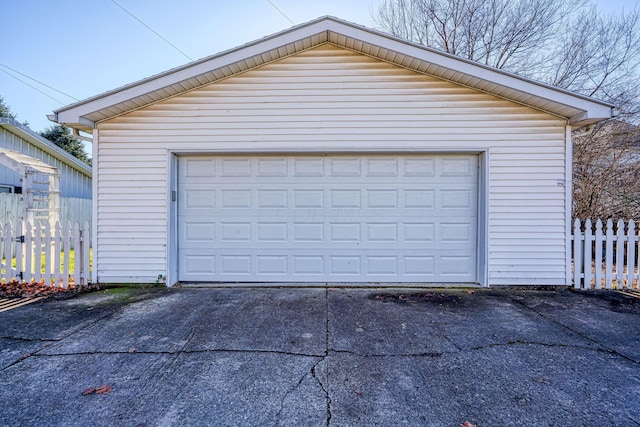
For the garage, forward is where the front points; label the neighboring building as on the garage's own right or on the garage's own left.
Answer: on the garage's own right

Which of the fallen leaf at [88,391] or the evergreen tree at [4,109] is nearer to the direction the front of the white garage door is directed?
the fallen leaf

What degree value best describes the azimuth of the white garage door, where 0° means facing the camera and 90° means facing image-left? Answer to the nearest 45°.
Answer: approximately 0°

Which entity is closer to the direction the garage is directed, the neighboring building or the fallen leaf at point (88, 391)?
the fallen leaf

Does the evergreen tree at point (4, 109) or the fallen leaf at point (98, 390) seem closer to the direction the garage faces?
the fallen leaf

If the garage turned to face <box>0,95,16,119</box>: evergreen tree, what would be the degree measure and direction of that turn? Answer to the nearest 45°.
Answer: approximately 135° to its right

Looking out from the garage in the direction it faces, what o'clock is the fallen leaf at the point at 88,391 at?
The fallen leaf is roughly at 1 o'clock from the garage.

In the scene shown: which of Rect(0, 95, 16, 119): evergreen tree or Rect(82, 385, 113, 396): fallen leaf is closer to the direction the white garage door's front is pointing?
the fallen leaf

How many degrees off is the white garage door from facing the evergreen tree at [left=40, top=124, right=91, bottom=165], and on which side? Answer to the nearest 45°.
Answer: approximately 135° to its right
